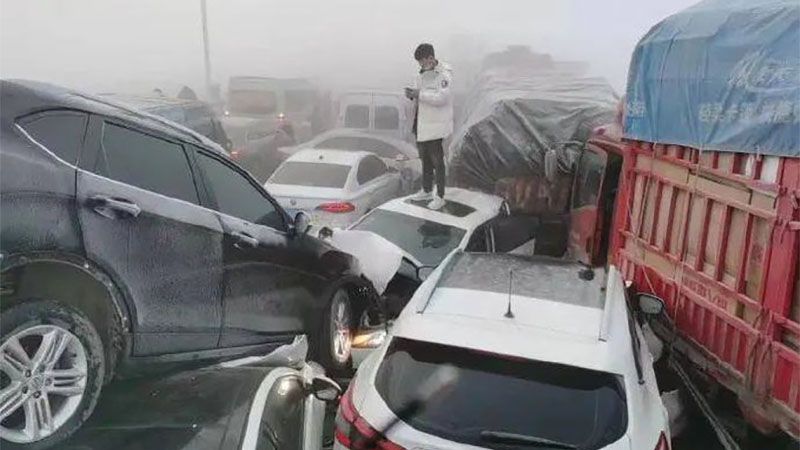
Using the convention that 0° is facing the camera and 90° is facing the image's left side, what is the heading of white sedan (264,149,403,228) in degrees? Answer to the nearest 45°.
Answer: approximately 225°

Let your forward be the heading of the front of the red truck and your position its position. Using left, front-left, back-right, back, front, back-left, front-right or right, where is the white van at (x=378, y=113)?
front

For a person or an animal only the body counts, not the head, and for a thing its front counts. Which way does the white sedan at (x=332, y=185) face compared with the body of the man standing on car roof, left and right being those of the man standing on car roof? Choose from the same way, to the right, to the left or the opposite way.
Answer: the opposite way

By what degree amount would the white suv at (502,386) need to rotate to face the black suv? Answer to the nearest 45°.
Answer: approximately 90° to its left

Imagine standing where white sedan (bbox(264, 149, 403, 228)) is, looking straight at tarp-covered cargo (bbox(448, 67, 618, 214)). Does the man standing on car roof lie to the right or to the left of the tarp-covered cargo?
right

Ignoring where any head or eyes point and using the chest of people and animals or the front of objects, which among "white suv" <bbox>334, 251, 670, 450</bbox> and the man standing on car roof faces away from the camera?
the white suv

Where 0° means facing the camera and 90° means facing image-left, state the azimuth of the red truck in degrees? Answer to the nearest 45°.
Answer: approximately 135°

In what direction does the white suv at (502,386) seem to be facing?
away from the camera

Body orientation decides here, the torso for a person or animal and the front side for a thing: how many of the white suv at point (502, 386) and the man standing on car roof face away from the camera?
1

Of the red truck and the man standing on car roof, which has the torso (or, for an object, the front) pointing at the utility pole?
the red truck

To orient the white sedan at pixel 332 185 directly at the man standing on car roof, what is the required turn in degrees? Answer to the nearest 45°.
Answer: approximately 90° to its right

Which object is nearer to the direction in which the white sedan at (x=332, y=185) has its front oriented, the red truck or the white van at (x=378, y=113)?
the white van
